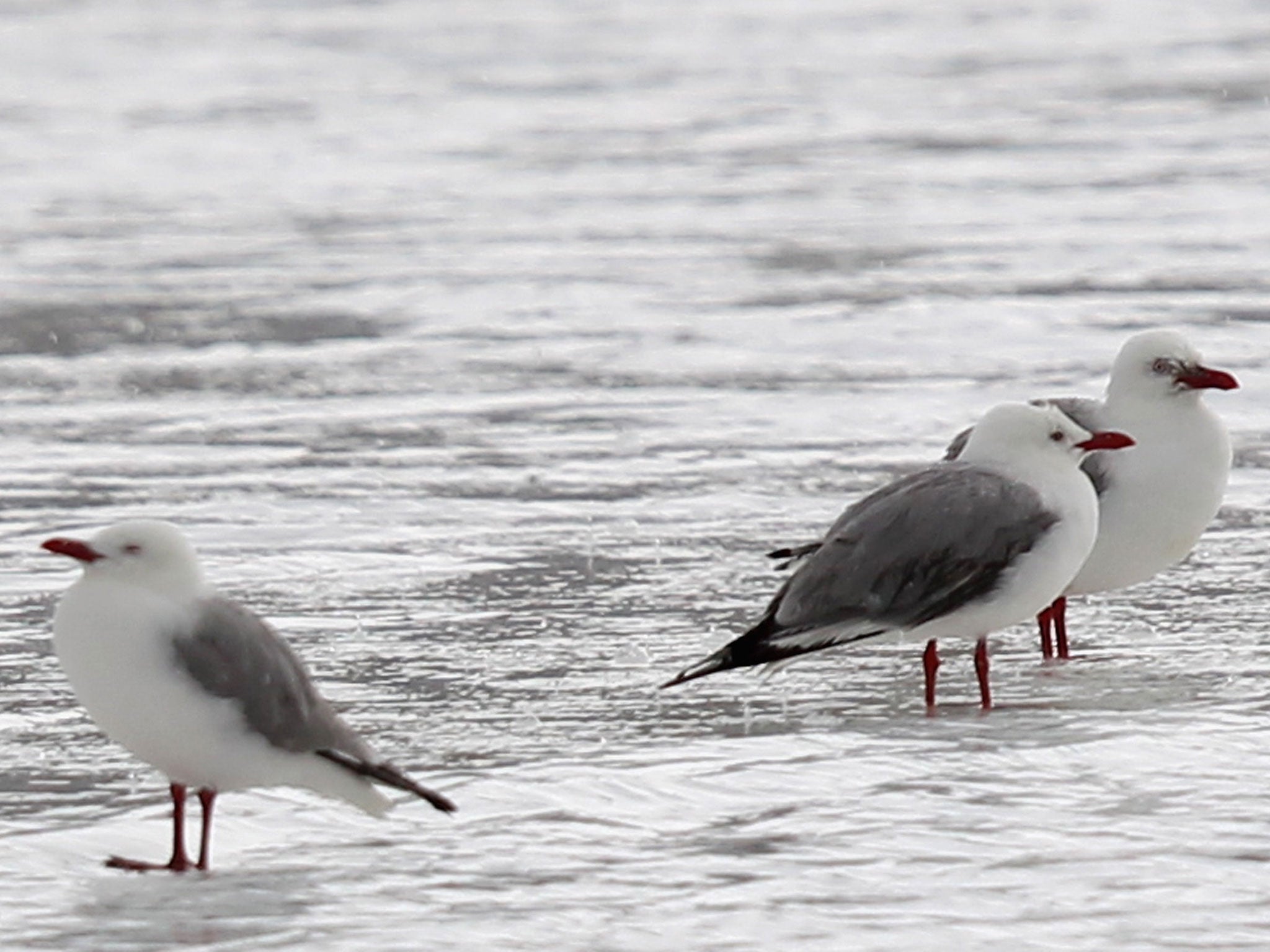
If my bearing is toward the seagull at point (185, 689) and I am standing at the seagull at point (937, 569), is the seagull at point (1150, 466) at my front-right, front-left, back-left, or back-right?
back-right

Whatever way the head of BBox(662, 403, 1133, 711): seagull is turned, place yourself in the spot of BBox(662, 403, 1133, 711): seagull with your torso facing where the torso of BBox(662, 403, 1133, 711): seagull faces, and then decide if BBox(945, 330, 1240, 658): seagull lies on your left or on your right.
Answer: on your left

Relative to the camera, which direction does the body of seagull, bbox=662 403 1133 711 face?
to the viewer's right

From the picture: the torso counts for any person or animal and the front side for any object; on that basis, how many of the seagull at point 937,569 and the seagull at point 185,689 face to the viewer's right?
1

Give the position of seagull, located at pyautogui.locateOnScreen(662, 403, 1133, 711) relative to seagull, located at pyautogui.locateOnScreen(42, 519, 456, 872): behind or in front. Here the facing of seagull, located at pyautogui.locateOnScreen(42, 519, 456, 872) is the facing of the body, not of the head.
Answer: behind

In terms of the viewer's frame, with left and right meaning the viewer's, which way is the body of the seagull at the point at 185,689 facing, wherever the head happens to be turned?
facing to the left of the viewer

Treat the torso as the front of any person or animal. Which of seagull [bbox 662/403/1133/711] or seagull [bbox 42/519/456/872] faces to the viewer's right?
seagull [bbox 662/403/1133/711]

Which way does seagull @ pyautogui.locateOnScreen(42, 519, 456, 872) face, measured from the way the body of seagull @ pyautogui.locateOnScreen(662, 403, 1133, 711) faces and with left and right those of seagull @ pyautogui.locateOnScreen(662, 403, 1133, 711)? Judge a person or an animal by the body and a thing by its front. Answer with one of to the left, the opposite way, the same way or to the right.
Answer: the opposite way

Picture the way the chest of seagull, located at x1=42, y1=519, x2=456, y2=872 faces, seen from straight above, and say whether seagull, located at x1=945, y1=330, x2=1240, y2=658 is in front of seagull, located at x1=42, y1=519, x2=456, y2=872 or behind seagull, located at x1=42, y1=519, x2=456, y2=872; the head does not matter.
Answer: behind

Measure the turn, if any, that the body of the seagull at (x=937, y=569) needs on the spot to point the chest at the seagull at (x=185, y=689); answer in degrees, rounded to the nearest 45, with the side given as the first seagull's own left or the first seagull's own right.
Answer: approximately 135° to the first seagull's own right
